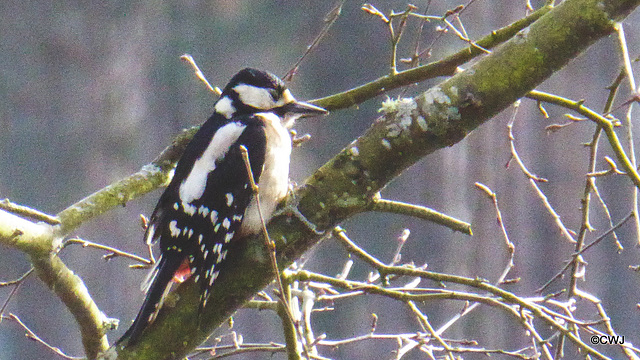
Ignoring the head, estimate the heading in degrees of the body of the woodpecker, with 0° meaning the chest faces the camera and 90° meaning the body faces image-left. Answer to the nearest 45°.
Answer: approximately 270°
